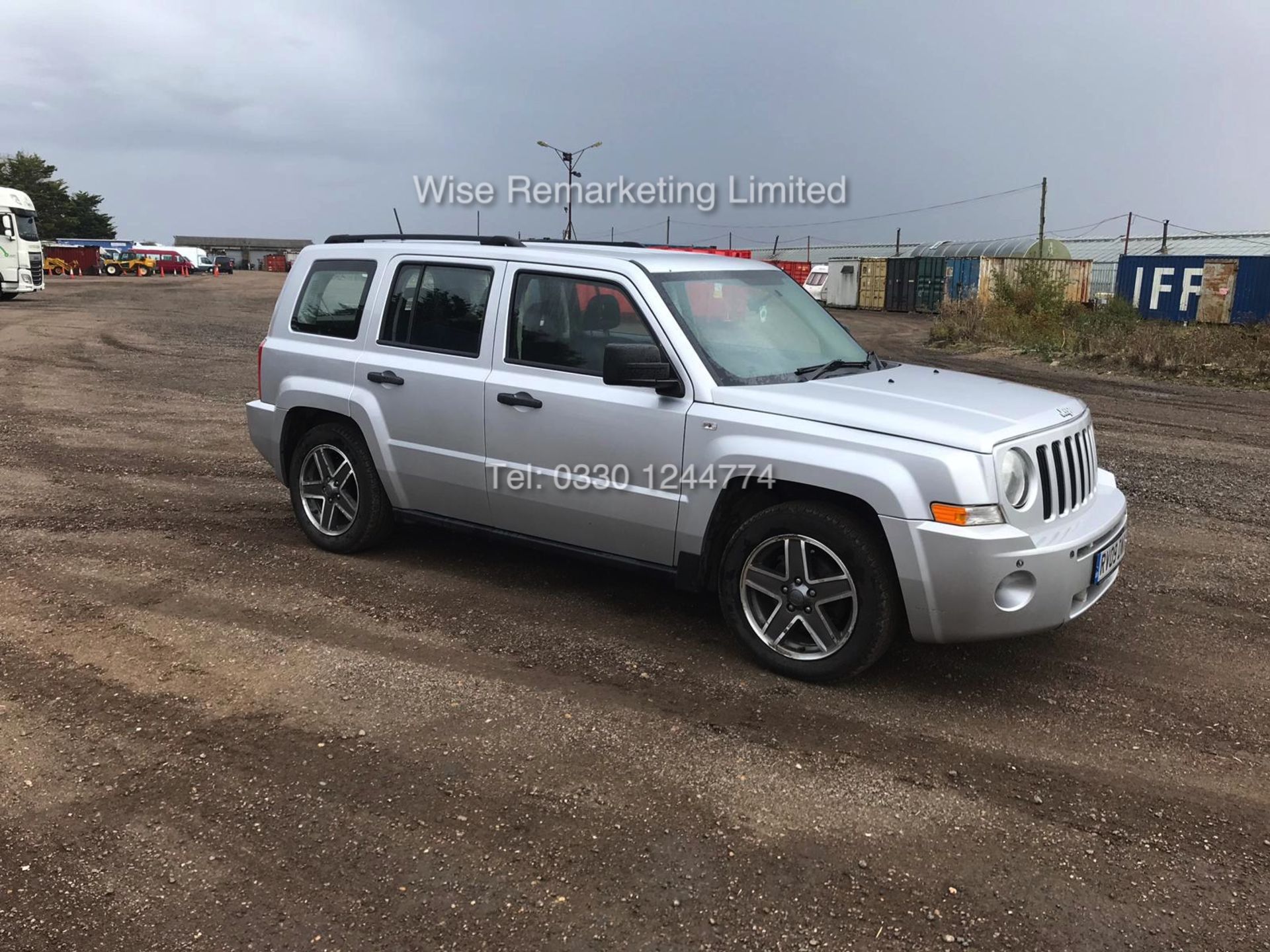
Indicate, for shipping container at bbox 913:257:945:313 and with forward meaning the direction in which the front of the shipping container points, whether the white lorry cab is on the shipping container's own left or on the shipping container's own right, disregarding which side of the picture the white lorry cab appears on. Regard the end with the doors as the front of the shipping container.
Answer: on the shipping container's own right

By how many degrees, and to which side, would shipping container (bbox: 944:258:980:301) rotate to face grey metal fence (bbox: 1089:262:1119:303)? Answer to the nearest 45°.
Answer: approximately 135° to its left

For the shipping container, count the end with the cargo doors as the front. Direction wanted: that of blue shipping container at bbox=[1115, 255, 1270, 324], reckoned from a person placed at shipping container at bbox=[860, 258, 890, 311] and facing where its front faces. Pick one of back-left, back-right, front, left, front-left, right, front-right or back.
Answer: front-left

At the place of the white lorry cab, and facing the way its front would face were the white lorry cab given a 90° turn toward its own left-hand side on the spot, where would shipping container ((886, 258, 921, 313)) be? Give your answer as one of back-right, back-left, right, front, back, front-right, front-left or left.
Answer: front-right

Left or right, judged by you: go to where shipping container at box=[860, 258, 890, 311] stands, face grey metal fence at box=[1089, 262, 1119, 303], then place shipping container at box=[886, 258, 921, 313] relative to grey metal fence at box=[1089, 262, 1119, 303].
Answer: right

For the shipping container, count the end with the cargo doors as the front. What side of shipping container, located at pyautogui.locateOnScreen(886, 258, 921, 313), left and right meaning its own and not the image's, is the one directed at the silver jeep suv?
front

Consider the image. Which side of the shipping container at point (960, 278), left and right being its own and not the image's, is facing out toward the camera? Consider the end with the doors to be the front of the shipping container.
front

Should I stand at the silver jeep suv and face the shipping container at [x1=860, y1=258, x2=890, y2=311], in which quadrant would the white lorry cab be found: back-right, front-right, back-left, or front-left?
front-left

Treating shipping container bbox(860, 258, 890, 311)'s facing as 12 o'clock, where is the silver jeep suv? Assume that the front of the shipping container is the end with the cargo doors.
The silver jeep suv is roughly at 12 o'clock from the shipping container.

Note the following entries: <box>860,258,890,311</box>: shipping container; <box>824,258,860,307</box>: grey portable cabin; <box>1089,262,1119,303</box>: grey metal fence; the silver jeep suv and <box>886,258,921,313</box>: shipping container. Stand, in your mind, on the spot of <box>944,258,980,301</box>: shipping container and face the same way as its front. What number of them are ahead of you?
1

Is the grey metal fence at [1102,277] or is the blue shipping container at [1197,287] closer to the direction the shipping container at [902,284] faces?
the blue shipping container

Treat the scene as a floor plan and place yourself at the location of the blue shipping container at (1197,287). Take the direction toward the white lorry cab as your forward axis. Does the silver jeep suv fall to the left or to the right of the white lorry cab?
left

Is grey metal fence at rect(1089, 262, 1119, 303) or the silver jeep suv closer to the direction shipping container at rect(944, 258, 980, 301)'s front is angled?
the silver jeep suv

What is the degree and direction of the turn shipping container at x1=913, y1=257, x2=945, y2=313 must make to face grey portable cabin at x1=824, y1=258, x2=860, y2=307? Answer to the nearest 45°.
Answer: approximately 135° to its right

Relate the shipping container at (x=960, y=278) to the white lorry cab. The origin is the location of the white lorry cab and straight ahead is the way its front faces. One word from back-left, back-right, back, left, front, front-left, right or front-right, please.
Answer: front-left

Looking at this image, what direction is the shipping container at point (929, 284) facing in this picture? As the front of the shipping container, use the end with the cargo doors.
toward the camera

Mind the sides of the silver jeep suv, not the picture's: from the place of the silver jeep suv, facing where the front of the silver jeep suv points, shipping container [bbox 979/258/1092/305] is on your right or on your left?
on your left

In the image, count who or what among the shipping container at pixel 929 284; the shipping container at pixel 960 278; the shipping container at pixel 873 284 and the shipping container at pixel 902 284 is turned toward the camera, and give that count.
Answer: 4
